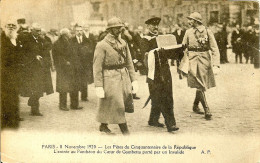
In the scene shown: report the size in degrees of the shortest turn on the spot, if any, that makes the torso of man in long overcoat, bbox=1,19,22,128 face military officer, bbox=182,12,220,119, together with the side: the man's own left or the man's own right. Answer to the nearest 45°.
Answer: approximately 45° to the man's own left

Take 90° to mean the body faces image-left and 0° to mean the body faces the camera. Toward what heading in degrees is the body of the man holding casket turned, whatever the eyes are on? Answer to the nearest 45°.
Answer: approximately 315°

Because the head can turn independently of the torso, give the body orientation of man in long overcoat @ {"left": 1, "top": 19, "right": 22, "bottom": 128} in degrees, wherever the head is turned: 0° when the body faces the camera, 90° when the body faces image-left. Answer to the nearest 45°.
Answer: approximately 315°

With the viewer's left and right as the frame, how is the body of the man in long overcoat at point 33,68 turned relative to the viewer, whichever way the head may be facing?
facing the viewer and to the right of the viewer
